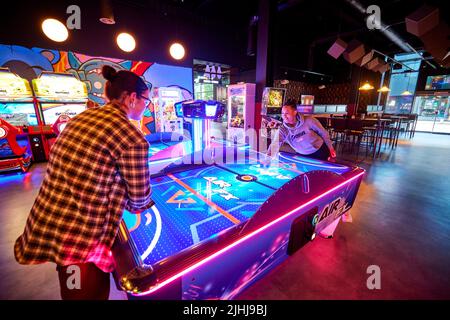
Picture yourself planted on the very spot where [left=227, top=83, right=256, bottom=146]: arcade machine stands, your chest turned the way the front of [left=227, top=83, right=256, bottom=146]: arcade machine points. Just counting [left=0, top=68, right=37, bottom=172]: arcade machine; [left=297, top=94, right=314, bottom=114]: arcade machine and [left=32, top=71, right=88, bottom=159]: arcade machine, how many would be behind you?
1

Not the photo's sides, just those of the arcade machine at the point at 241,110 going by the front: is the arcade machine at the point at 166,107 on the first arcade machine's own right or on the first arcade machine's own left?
on the first arcade machine's own right

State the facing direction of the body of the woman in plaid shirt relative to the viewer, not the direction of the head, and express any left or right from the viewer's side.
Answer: facing away from the viewer and to the right of the viewer

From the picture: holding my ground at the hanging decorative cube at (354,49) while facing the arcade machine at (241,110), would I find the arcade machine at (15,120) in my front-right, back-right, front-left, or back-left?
front-left

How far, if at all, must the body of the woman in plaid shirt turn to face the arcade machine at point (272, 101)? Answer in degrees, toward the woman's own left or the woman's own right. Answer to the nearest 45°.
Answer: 0° — they already face it

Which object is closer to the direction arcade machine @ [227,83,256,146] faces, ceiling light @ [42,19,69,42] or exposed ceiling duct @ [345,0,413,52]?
the ceiling light

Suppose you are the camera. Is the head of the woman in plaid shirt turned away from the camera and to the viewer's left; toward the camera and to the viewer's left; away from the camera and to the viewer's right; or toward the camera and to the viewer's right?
away from the camera and to the viewer's right

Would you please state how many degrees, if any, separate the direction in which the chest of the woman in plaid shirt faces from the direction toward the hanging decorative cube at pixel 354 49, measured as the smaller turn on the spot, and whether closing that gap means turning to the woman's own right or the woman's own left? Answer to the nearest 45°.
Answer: approximately 45° to the woman's own right

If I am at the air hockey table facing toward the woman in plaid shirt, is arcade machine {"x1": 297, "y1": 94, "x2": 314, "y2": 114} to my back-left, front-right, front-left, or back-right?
back-right

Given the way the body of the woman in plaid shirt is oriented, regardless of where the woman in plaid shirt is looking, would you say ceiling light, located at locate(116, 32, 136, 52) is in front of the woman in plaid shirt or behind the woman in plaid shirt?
in front

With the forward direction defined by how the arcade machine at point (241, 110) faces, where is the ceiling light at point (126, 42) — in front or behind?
in front
